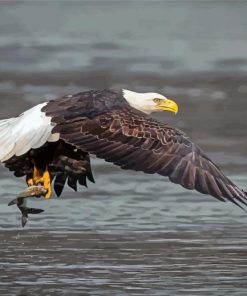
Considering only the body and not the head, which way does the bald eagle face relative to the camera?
to the viewer's right
